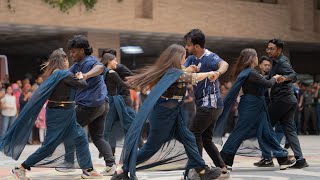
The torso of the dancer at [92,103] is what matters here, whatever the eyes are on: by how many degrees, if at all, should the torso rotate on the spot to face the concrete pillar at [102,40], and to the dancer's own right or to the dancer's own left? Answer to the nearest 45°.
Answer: approximately 90° to the dancer's own right

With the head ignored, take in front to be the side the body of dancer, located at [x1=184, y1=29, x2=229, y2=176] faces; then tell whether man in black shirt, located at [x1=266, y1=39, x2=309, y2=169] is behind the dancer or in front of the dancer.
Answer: behind

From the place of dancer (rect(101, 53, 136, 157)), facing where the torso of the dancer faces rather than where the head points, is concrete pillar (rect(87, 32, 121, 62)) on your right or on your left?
on your left

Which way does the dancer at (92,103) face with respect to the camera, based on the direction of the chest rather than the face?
to the viewer's left

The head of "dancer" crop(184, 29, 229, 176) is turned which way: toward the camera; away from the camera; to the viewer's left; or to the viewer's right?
to the viewer's left

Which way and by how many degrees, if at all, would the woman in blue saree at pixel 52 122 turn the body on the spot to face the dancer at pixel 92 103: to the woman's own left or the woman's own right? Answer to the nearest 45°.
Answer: approximately 45° to the woman's own left

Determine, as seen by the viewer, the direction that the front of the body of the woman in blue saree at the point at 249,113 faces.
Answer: to the viewer's right

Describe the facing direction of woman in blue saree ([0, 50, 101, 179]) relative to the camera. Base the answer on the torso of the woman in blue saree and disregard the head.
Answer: to the viewer's right

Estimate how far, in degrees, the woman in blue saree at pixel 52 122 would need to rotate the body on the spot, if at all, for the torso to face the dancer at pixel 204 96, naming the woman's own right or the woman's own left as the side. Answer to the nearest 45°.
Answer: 0° — they already face them

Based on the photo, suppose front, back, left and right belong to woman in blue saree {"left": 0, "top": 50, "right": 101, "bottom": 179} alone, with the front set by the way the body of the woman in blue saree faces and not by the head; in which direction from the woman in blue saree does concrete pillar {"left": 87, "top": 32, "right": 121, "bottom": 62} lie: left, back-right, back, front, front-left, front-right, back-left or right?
left
